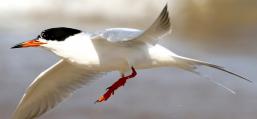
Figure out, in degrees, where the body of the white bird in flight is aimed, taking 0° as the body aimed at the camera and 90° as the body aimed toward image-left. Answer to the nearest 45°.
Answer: approximately 90°
